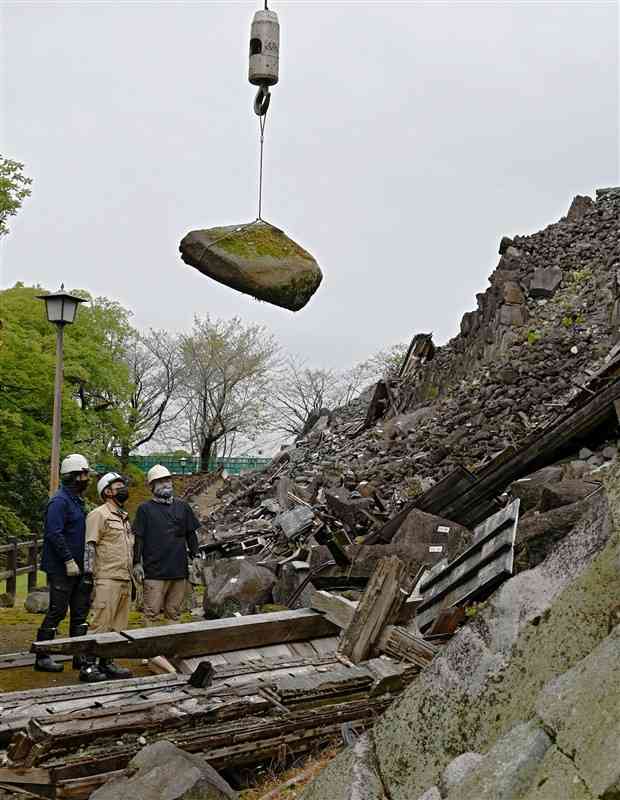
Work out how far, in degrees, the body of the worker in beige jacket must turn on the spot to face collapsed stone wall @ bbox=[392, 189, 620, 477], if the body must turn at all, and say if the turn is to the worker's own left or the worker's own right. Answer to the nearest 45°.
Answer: approximately 90° to the worker's own left

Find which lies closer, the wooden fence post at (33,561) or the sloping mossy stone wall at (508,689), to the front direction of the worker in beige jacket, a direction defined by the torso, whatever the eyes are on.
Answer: the sloping mossy stone wall

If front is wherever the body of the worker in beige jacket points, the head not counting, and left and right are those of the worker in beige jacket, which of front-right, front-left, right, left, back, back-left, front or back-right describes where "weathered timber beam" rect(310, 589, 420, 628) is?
front-left

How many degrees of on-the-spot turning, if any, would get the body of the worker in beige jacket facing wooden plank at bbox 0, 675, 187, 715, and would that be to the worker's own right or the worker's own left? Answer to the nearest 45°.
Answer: approximately 45° to the worker's own right

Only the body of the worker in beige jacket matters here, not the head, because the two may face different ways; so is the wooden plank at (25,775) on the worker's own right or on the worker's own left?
on the worker's own right

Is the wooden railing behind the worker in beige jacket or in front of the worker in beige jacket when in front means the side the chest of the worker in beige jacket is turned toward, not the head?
behind

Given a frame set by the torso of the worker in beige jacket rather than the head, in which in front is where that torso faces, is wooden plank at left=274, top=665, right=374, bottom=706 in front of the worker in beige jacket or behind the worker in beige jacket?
in front

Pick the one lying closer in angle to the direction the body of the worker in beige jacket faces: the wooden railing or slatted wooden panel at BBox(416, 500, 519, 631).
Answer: the slatted wooden panel

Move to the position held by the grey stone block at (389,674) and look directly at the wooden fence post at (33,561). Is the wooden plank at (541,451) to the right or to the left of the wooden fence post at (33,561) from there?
right

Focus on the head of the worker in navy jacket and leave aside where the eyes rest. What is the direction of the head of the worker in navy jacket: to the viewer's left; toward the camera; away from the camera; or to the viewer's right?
to the viewer's right

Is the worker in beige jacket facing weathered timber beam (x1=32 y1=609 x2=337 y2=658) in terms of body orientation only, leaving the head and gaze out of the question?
yes

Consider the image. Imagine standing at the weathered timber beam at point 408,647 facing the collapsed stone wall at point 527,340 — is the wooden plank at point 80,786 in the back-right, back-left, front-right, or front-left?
back-left

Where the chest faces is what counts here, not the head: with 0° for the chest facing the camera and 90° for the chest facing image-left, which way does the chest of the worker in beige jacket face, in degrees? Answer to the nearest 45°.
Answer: approximately 315°

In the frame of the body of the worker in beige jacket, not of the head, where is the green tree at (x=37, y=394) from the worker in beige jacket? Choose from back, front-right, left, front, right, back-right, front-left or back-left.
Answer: back-left
